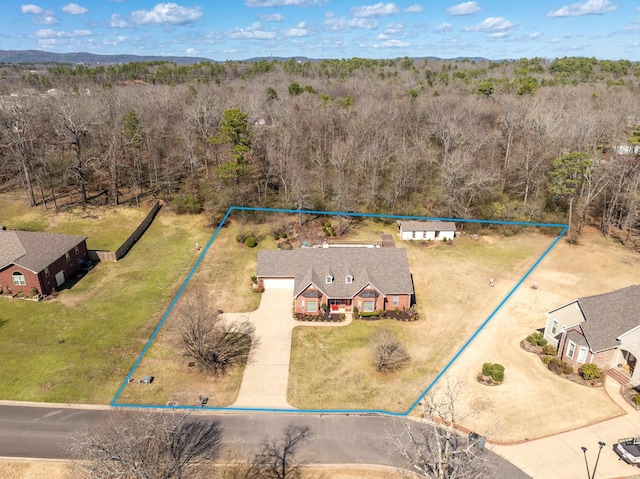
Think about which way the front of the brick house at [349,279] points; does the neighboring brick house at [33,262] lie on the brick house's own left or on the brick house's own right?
on the brick house's own right

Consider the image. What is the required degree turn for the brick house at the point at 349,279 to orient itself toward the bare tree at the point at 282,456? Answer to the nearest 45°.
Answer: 0° — it already faces it

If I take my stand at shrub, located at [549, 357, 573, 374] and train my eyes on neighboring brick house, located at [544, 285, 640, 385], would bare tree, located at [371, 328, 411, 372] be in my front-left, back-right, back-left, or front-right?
back-left

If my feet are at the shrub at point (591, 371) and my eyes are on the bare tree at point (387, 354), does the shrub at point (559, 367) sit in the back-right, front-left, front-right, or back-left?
front-right

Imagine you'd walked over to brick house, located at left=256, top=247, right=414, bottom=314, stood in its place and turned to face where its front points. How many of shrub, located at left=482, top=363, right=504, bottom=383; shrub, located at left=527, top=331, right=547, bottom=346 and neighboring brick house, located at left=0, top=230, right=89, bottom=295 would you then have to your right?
1

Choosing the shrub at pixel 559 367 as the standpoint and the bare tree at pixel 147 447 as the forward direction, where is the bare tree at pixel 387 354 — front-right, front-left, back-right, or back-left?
front-right

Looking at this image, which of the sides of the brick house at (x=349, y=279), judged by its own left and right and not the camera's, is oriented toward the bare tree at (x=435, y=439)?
front

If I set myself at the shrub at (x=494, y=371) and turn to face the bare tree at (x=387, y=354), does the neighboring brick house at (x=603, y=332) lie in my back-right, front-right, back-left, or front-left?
back-right

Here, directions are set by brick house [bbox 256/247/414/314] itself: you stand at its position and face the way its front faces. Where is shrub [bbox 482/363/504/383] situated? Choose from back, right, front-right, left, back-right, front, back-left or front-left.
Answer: front-left

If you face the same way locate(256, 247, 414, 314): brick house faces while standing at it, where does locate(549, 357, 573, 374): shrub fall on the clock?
The shrub is roughly at 10 o'clock from the brick house.

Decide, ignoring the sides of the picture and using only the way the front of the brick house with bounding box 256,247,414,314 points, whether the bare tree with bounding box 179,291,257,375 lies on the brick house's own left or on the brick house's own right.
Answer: on the brick house's own right

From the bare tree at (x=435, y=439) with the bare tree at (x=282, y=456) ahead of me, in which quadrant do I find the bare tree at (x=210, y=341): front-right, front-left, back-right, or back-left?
front-right

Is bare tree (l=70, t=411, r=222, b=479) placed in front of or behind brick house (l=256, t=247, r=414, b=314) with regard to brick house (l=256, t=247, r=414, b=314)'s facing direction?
in front

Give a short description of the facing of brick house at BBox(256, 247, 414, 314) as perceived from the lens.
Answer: facing the viewer

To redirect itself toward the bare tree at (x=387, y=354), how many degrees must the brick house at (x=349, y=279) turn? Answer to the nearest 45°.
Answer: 0° — it already faces it

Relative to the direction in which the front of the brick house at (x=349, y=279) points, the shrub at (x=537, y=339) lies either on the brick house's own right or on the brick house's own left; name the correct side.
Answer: on the brick house's own left
